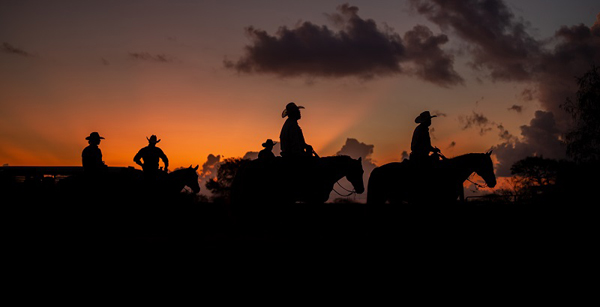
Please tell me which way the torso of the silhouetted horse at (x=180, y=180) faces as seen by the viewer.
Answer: to the viewer's right

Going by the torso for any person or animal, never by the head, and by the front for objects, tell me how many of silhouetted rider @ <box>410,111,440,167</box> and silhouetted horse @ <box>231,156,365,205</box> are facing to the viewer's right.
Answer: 2

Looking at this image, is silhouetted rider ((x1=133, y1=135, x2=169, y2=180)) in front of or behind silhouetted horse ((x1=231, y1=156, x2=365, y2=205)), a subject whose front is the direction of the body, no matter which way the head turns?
behind

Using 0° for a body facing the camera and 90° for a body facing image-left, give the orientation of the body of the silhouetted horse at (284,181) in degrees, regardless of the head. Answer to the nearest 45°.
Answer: approximately 270°

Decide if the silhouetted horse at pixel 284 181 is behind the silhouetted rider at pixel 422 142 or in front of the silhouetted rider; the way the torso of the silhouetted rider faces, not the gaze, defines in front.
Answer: behind

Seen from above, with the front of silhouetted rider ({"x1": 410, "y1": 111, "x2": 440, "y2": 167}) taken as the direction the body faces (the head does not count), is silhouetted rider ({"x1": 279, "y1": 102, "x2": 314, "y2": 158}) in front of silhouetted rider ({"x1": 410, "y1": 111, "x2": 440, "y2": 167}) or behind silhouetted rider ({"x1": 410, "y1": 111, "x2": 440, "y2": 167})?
behind

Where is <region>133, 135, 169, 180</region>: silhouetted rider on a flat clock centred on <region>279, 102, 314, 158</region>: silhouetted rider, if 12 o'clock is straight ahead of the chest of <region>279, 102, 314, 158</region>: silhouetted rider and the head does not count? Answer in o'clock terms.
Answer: <region>133, 135, 169, 180</region>: silhouetted rider is roughly at 7 o'clock from <region>279, 102, 314, 158</region>: silhouetted rider.

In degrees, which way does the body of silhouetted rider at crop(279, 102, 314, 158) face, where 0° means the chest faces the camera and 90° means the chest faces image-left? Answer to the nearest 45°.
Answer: approximately 270°

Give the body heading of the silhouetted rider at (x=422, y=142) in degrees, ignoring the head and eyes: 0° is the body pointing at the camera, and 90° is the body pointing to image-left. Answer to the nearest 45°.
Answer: approximately 270°

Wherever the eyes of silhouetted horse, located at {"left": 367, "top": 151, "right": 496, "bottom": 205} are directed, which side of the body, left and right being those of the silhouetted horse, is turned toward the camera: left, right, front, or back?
right

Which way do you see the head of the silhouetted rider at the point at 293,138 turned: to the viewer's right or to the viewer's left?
to the viewer's right

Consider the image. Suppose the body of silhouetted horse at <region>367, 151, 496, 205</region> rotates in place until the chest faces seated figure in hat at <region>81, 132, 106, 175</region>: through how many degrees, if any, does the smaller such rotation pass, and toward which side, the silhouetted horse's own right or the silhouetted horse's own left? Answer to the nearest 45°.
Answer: approximately 180°

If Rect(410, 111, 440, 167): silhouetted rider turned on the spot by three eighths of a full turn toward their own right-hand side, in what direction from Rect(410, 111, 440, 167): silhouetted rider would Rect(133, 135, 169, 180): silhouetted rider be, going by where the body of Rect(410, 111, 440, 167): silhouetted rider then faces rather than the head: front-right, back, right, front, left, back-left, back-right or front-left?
front-right
